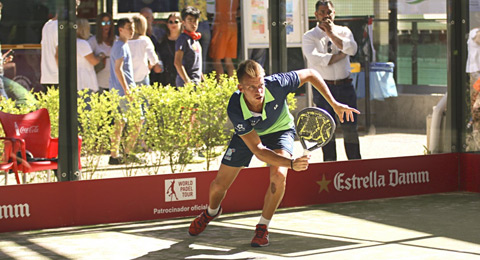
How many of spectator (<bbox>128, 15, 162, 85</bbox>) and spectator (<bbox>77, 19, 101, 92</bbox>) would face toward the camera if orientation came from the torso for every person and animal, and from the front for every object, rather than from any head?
0

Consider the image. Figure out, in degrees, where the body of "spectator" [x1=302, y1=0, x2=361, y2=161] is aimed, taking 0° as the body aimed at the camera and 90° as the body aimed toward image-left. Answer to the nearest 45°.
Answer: approximately 0°

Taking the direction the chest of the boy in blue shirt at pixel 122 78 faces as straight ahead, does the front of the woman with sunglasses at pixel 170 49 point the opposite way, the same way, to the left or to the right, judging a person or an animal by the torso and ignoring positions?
to the right

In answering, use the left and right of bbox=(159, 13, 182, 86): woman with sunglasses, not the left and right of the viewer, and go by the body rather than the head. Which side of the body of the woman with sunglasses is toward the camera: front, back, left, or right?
front

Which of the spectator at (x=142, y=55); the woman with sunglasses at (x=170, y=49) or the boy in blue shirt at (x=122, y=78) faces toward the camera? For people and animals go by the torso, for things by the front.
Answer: the woman with sunglasses

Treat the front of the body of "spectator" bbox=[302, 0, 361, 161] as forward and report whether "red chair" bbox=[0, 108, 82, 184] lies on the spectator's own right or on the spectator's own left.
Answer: on the spectator's own right

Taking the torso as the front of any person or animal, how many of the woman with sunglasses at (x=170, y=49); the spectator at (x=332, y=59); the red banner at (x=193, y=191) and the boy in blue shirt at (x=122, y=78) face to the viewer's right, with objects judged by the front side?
1

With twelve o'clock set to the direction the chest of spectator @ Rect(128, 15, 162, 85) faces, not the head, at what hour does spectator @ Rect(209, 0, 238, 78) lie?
spectator @ Rect(209, 0, 238, 78) is roughly at 1 o'clock from spectator @ Rect(128, 15, 162, 85).

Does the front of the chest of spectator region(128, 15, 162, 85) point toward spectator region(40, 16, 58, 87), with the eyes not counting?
no

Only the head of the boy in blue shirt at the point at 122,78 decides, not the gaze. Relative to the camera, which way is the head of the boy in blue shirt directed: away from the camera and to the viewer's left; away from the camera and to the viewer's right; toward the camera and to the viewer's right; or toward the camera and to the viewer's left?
toward the camera and to the viewer's right

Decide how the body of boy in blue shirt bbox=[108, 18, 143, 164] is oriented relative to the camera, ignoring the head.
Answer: to the viewer's right

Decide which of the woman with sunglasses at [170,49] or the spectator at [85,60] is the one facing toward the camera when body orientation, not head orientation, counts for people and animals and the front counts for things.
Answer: the woman with sunglasses

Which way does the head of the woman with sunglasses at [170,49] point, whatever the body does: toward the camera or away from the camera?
toward the camera

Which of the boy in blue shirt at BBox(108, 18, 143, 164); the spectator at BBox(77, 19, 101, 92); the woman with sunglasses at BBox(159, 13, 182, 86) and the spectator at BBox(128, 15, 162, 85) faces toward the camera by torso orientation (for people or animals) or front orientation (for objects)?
the woman with sunglasses
